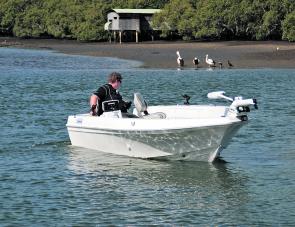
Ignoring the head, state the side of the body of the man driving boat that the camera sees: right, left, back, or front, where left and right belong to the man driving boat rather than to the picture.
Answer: right

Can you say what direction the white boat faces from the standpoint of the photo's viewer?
facing the viewer and to the right of the viewer
